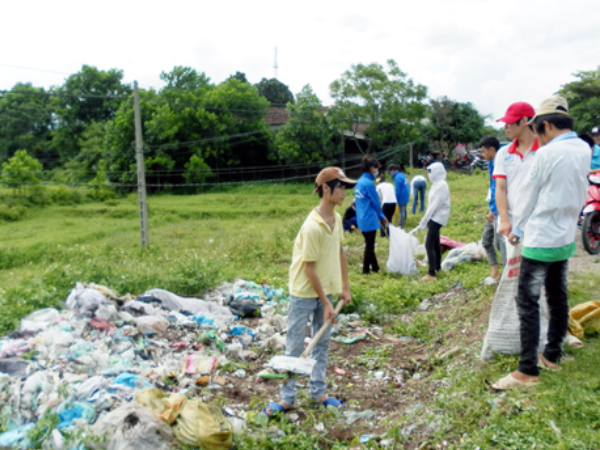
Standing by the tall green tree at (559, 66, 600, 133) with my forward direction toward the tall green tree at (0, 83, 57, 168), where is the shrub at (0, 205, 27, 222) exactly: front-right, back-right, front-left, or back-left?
front-left

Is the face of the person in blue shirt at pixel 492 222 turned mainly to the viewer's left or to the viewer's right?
to the viewer's left

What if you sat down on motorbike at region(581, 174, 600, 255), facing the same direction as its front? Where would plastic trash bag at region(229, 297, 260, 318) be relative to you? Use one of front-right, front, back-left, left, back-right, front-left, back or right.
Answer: front

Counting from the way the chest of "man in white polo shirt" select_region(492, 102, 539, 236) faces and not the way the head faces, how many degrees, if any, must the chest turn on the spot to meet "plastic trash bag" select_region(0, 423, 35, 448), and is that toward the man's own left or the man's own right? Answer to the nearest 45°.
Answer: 0° — they already face it

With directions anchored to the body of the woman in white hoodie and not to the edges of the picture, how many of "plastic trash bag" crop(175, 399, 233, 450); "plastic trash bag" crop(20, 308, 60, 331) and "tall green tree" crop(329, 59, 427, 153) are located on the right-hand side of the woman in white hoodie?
1

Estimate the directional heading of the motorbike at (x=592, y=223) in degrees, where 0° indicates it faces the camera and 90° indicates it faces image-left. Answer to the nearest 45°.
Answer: approximately 45°

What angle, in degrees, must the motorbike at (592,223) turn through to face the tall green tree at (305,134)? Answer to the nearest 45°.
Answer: approximately 90° to its right

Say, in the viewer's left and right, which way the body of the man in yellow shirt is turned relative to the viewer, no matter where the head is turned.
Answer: facing the viewer and to the right of the viewer

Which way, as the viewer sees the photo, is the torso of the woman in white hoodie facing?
to the viewer's left

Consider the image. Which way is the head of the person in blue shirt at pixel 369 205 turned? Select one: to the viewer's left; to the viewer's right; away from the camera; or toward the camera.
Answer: to the viewer's right

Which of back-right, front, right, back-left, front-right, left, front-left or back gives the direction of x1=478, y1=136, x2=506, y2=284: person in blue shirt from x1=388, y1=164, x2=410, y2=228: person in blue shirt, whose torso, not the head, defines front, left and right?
left

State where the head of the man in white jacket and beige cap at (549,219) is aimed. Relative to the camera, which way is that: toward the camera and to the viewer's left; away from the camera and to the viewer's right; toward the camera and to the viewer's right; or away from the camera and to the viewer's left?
away from the camera and to the viewer's left

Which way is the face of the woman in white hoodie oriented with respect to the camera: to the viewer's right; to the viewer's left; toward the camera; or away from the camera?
to the viewer's left

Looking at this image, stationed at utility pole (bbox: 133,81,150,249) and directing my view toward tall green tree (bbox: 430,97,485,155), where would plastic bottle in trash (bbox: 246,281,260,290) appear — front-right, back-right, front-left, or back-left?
back-right

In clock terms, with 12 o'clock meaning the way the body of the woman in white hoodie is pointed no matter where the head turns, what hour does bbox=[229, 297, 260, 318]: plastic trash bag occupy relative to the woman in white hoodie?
The plastic trash bag is roughly at 11 o'clock from the woman in white hoodie.

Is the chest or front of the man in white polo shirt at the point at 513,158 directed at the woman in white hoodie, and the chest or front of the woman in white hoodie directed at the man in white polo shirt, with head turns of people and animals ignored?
no
